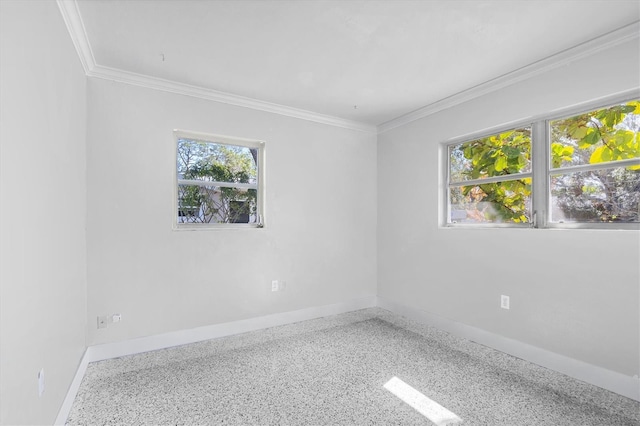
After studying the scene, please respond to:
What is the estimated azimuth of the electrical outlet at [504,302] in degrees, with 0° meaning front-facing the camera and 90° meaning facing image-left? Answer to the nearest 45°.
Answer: approximately 45°
